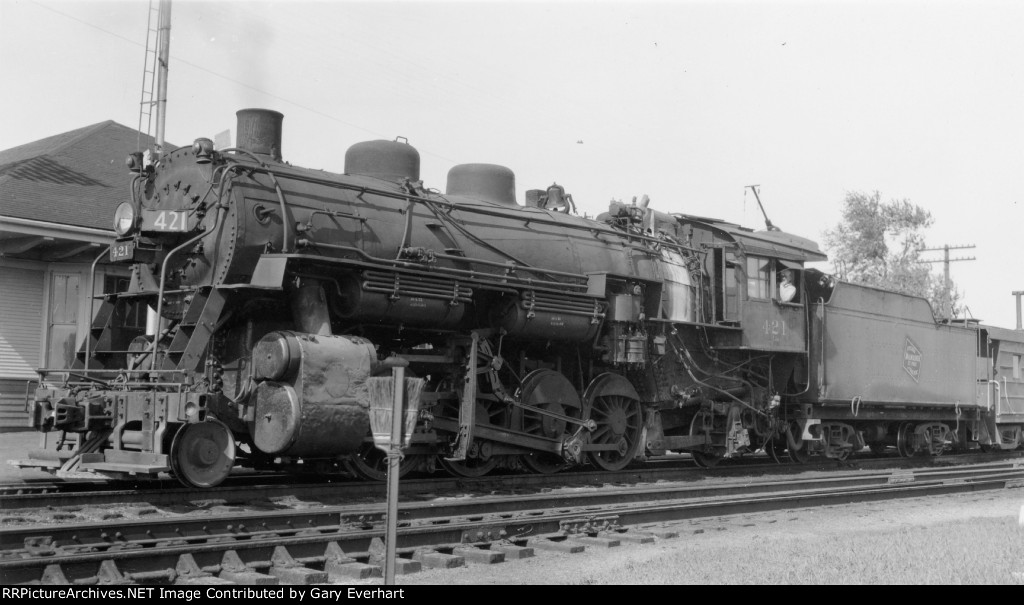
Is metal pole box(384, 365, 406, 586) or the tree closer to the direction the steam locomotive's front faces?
the metal pole

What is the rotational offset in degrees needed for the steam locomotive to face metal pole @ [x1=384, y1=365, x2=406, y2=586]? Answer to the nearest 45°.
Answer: approximately 45° to its left

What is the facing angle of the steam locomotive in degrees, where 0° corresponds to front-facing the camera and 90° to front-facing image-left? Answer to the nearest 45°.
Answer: approximately 45°

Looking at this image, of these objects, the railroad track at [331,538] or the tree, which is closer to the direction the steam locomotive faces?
the railroad track

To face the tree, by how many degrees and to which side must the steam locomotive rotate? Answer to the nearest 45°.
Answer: approximately 180°

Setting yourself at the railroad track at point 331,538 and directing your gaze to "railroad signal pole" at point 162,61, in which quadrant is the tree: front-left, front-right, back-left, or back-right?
front-right
